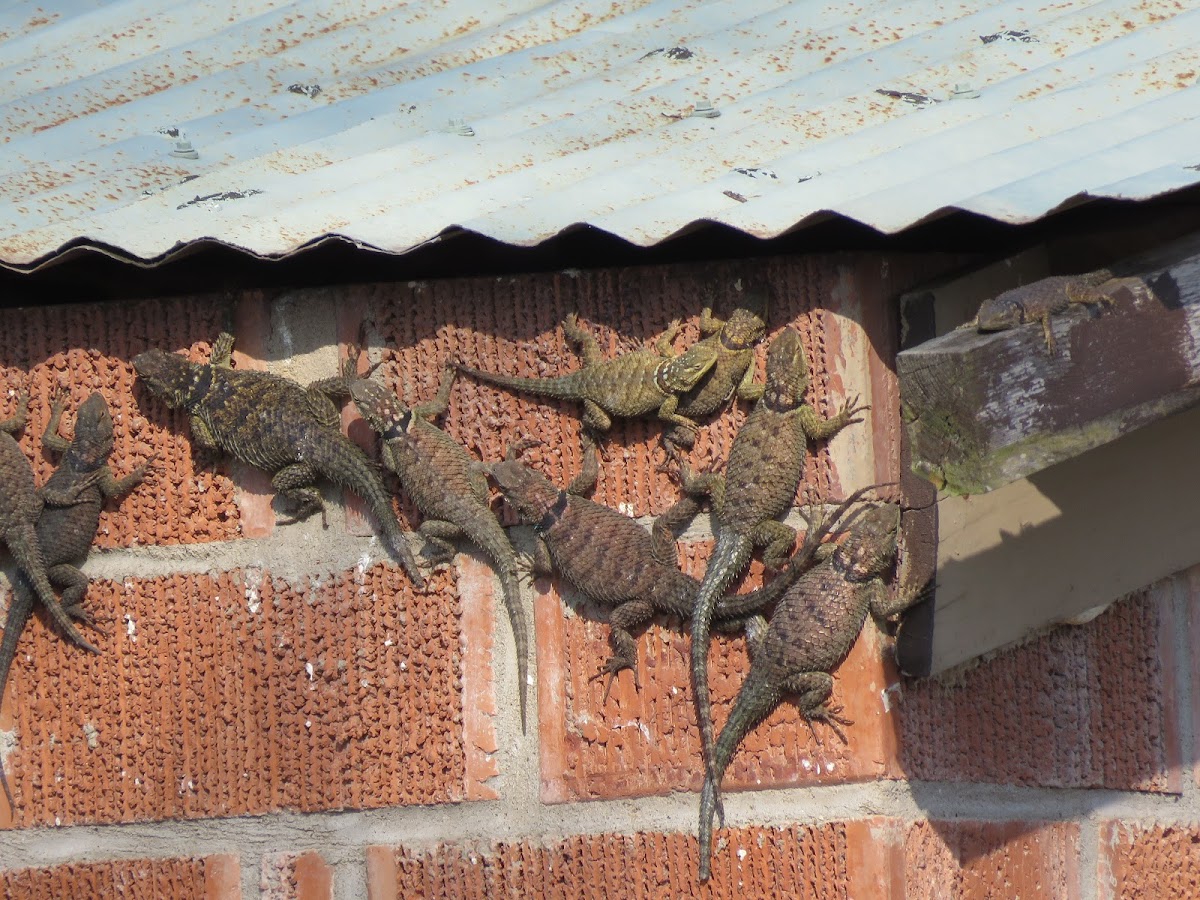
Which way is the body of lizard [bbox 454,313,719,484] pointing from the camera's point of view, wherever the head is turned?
to the viewer's right

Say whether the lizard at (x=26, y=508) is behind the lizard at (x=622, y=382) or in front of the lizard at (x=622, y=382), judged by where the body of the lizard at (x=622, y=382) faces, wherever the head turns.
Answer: behind

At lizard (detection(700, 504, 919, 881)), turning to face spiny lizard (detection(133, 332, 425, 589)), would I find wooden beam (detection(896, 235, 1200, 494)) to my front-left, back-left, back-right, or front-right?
back-left

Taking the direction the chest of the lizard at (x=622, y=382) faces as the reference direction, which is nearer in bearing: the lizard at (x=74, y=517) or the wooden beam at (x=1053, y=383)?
the wooden beam
